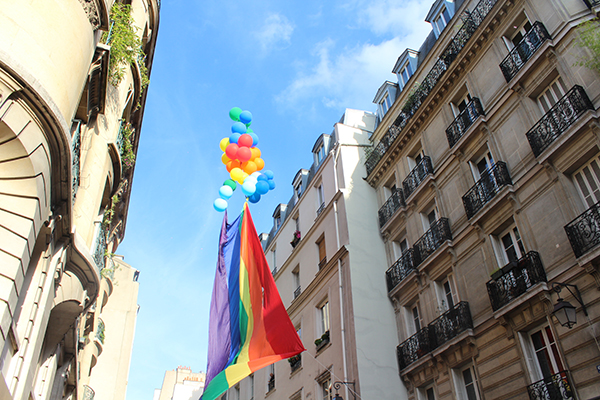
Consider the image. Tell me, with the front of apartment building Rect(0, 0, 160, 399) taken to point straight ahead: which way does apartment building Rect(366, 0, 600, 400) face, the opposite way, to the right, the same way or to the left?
the opposite way

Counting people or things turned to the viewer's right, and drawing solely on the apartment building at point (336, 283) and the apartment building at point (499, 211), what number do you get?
0

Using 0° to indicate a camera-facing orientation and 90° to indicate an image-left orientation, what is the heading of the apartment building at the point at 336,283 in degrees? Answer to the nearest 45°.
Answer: approximately 45°

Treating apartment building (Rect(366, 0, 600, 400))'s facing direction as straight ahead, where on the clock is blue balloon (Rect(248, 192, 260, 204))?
The blue balloon is roughly at 1 o'clock from the apartment building.

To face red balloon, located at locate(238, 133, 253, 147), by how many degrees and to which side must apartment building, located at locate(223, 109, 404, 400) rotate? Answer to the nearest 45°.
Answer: approximately 45° to its left

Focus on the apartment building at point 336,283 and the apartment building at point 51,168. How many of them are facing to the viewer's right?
1

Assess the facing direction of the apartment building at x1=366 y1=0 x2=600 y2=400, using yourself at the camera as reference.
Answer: facing the viewer and to the left of the viewer

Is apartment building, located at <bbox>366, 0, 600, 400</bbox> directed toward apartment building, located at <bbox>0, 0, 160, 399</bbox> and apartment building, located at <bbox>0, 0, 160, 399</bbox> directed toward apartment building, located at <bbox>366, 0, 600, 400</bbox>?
yes

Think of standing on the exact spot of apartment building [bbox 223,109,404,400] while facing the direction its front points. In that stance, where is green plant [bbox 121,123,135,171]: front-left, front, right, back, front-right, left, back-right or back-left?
front

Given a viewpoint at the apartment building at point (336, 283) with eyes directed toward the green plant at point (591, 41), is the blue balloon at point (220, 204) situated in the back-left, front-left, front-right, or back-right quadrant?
front-right

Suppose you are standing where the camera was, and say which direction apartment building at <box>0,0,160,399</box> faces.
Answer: facing to the right of the viewer

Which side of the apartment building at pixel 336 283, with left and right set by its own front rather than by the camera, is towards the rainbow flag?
front

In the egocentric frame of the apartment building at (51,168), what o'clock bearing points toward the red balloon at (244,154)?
The red balloon is roughly at 11 o'clock from the apartment building.

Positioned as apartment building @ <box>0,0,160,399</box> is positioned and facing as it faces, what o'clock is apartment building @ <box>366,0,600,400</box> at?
apartment building @ <box>366,0,600,400</box> is roughly at 12 o'clock from apartment building @ <box>0,0,160,399</box>.

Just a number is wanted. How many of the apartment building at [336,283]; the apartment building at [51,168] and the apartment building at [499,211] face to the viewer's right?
1

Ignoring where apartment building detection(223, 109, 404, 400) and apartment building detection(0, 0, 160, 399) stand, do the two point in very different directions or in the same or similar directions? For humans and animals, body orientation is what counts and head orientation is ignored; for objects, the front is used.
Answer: very different directions
